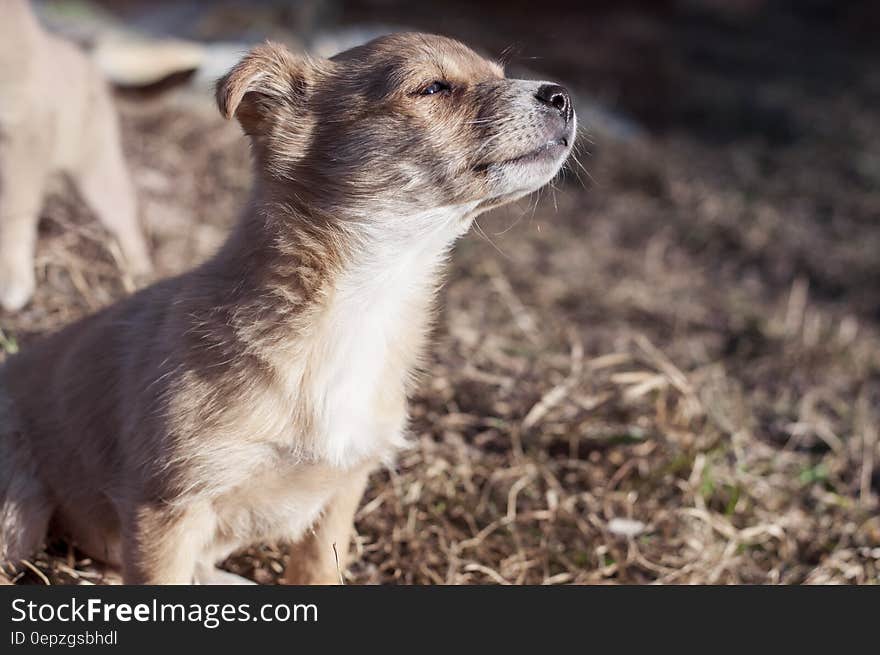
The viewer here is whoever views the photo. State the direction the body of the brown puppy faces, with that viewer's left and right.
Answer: facing the viewer and to the right of the viewer

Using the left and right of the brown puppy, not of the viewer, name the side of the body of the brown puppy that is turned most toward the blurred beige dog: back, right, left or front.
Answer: back
